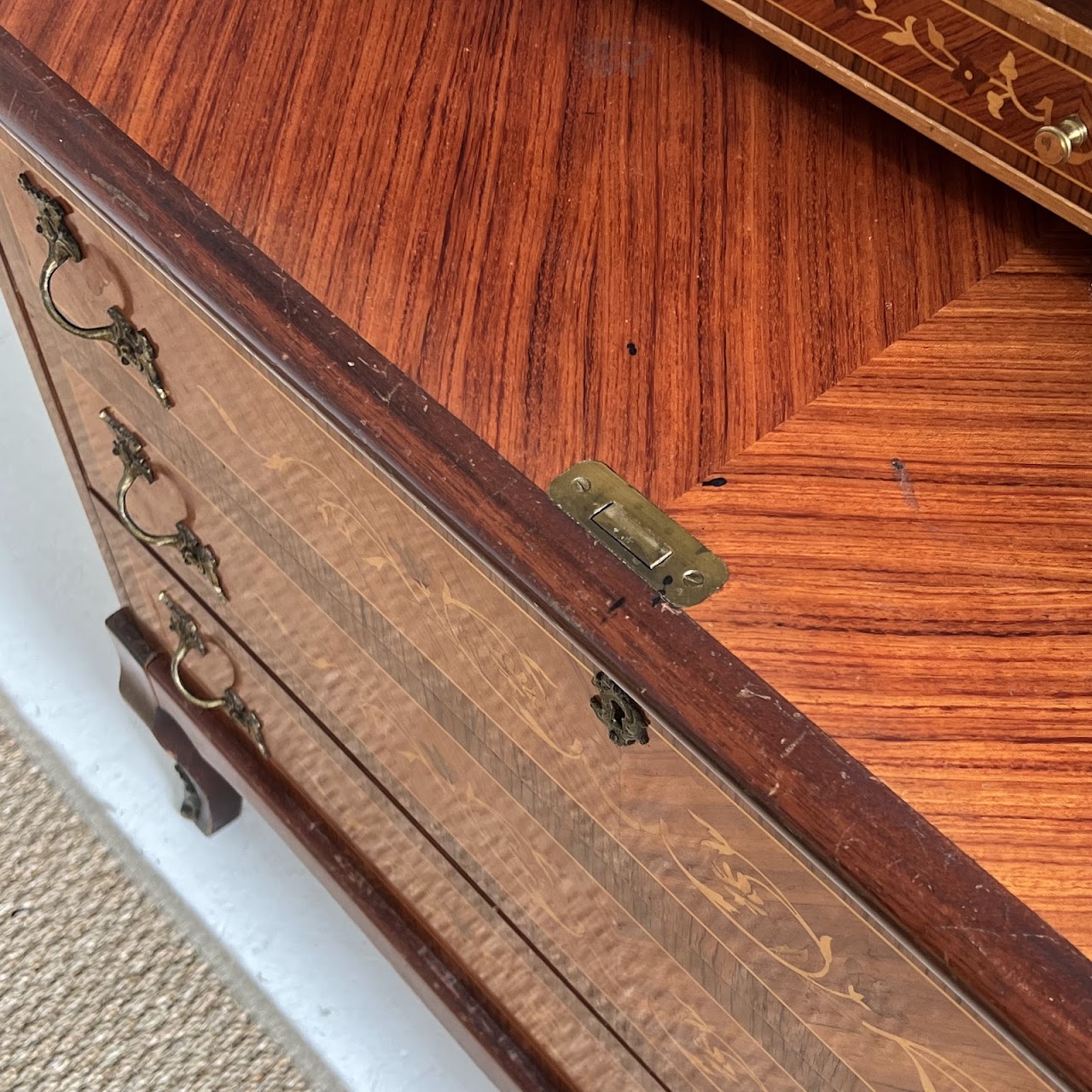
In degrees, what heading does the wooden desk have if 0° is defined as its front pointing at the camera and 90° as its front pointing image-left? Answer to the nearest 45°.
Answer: approximately 45°
